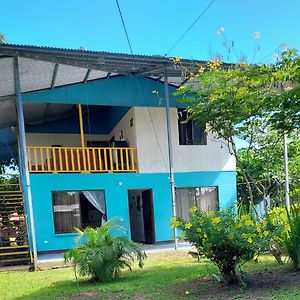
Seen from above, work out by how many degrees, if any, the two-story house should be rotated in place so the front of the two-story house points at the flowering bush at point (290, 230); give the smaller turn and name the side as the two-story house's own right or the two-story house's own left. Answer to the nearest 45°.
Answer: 0° — it already faces it

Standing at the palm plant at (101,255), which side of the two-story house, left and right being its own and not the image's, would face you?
front

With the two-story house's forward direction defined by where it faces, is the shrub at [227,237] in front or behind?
in front

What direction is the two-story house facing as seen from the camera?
toward the camera
